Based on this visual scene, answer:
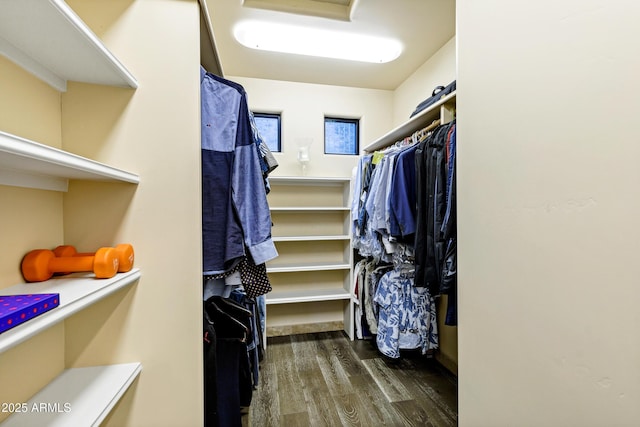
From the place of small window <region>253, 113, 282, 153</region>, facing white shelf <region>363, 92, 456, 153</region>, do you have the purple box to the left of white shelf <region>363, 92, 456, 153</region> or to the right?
right

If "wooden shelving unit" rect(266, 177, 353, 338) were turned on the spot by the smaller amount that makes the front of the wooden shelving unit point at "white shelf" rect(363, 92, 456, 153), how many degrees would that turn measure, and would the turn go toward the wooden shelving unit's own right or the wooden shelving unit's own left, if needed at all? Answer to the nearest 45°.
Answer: approximately 45° to the wooden shelving unit's own left

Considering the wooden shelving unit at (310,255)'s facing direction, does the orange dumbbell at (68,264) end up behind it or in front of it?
in front

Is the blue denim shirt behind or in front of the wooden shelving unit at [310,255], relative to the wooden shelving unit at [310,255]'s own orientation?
in front

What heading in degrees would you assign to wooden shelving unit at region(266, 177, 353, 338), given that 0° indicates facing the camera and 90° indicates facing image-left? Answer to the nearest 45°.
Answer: approximately 0°
